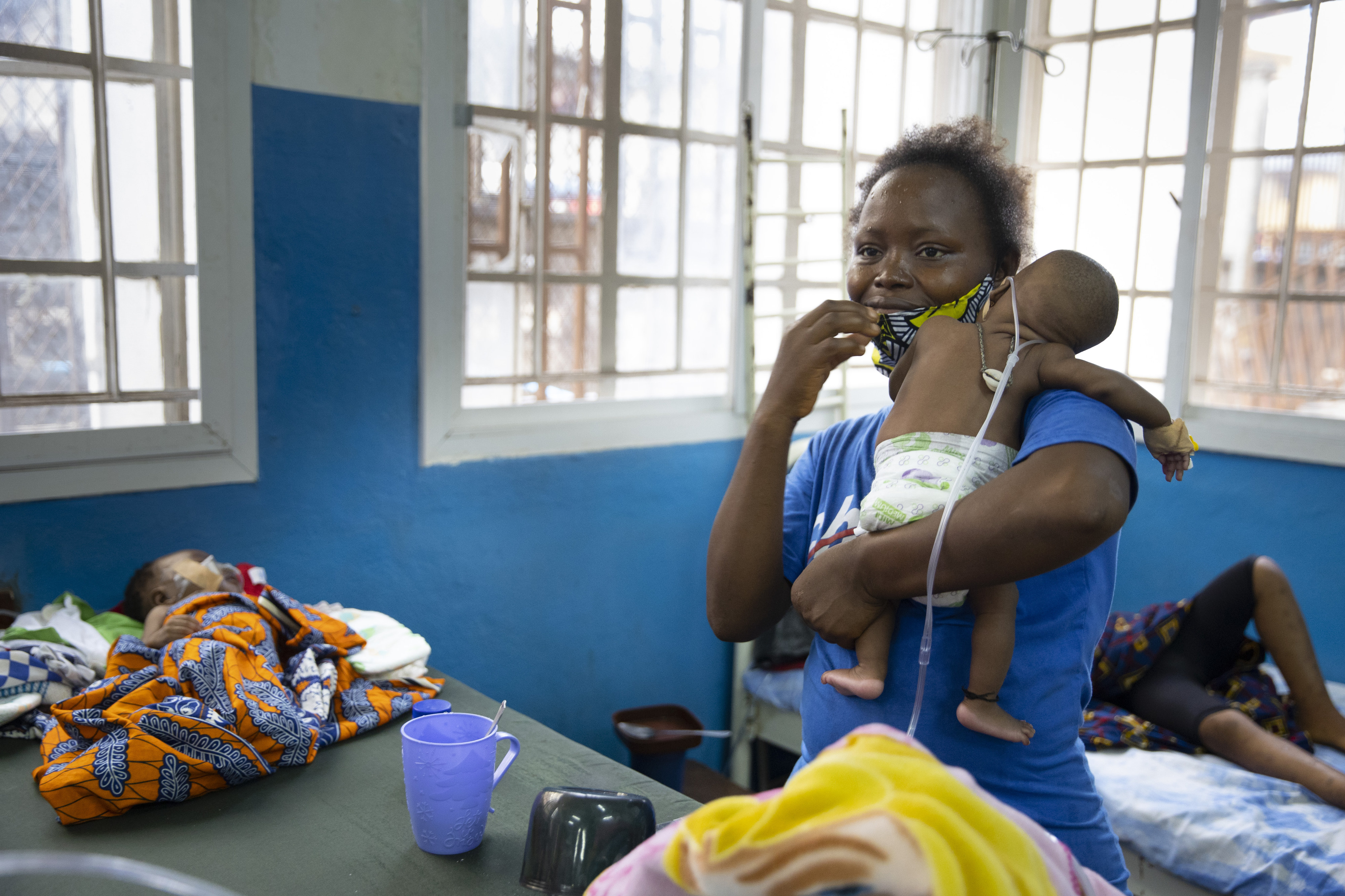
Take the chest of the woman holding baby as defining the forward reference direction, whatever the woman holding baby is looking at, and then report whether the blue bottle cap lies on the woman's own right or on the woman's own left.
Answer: on the woman's own right

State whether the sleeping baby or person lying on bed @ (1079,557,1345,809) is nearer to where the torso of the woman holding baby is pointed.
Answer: the sleeping baby

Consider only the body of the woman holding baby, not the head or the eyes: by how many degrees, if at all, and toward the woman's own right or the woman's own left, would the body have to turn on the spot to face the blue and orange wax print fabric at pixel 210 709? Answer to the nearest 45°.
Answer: approximately 45° to the woman's own right

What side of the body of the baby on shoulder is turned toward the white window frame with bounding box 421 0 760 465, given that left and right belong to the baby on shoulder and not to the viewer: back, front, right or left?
left

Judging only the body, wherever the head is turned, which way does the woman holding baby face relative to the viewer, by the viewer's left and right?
facing the viewer and to the left of the viewer

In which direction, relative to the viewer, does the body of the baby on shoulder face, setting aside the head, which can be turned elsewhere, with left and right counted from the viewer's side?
facing away from the viewer and to the right of the viewer
